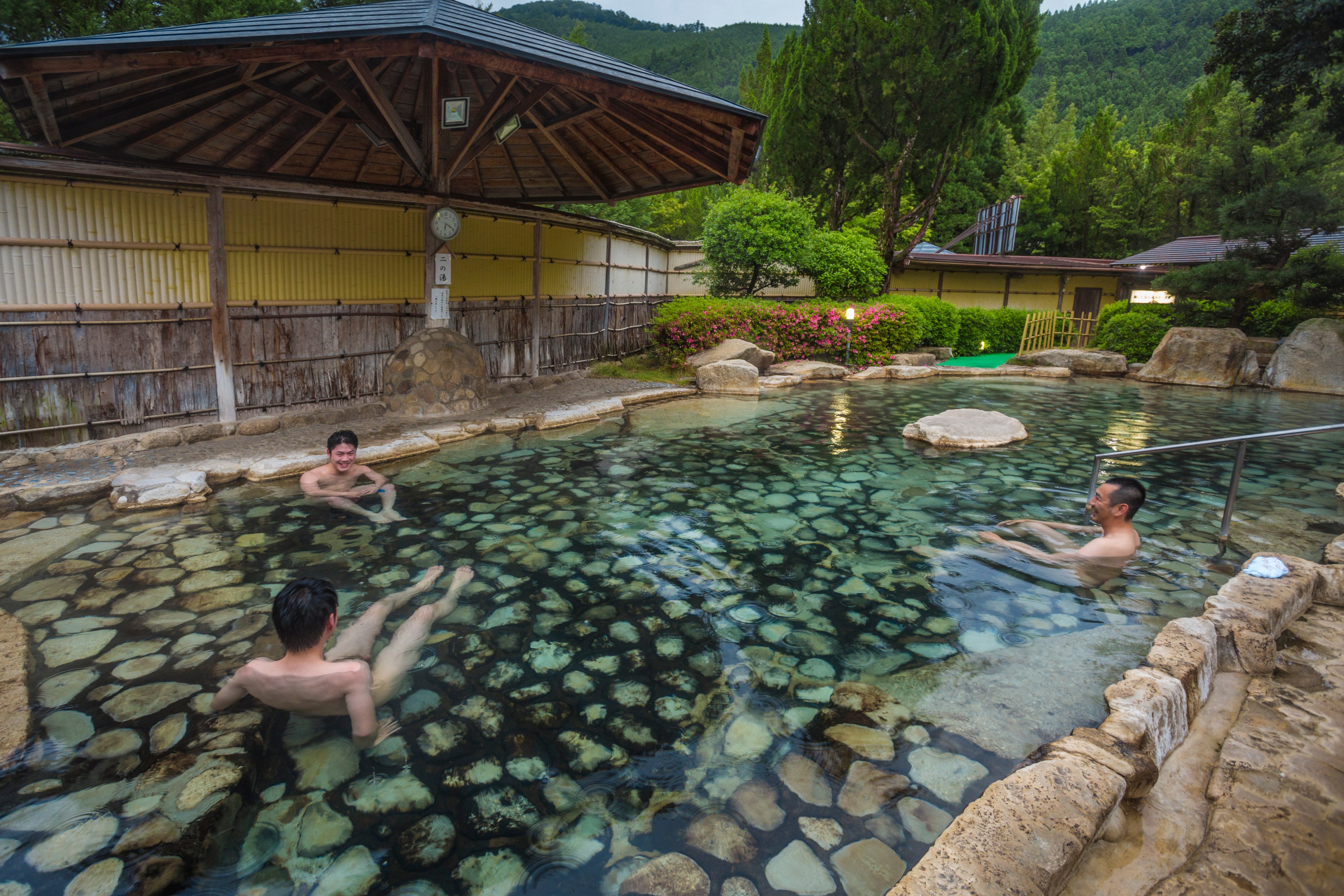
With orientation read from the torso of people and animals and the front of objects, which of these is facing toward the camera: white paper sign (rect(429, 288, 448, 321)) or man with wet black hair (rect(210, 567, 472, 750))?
the white paper sign

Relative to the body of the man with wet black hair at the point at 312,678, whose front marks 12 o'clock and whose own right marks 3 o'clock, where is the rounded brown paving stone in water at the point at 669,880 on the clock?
The rounded brown paving stone in water is roughly at 3 o'clock from the man with wet black hair.

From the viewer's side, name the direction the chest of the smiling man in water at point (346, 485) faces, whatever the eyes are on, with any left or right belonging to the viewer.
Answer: facing the viewer and to the right of the viewer

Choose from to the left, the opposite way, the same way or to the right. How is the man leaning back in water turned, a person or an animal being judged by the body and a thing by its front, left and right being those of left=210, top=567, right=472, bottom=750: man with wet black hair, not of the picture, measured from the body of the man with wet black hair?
to the left

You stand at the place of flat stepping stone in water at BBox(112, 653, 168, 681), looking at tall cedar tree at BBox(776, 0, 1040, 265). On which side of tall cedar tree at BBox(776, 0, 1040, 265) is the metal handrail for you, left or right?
right

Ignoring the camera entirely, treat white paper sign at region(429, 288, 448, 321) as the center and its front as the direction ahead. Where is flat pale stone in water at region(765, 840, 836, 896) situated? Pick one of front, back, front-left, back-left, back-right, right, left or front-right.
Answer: front

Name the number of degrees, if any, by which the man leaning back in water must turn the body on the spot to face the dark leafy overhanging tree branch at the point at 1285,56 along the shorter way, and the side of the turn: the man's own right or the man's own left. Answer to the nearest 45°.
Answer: approximately 90° to the man's own right

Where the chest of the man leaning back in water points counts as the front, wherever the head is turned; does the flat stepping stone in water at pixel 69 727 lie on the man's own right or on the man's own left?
on the man's own left

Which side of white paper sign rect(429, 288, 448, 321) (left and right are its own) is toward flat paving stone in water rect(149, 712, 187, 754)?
front

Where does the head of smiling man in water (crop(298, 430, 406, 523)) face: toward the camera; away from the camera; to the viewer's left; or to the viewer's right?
toward the camera

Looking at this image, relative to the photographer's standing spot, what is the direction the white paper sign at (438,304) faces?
facing the viewer

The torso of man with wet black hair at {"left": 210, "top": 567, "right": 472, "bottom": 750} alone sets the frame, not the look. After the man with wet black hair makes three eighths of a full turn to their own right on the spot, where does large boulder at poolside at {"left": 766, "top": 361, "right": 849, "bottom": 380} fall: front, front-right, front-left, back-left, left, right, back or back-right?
back-left

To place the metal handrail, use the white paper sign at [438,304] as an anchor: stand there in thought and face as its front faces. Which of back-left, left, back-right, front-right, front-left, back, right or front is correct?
front-left

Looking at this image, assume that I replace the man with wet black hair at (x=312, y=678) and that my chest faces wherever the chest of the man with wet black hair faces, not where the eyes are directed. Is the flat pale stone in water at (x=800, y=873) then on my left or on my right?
on my right

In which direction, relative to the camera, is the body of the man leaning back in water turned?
to the viewer's left

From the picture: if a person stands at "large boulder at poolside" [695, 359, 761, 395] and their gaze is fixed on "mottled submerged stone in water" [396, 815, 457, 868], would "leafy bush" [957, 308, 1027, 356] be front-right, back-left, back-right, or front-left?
back-left

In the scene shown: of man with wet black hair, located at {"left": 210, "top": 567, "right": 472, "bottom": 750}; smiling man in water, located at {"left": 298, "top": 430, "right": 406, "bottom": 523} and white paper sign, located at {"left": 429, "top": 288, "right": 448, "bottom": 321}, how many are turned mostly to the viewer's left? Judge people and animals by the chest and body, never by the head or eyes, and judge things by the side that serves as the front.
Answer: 0
